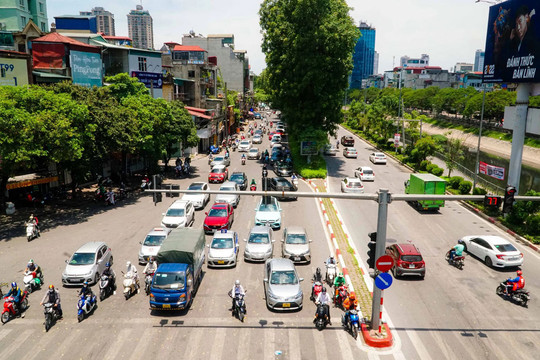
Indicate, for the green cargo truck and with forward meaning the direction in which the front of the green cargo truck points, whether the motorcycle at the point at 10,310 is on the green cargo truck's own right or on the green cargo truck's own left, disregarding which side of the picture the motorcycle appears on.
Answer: on the green cargo truck's own left

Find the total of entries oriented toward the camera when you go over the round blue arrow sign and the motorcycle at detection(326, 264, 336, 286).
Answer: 2

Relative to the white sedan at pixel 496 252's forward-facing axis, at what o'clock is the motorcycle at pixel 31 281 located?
The motorcycle is roughly at 9 o'clock from the white sedan.

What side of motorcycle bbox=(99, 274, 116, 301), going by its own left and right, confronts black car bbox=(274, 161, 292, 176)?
back

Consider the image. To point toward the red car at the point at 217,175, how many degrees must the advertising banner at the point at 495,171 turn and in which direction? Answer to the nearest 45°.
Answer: approximately 45° to its right

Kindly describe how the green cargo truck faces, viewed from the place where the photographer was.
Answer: facing away from the viewer and to the left of the viewer

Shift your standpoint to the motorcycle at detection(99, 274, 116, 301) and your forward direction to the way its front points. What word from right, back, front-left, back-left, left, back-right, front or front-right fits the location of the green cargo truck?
back-left

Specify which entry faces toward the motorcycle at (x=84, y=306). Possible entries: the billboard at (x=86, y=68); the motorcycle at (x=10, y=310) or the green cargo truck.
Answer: the billboard

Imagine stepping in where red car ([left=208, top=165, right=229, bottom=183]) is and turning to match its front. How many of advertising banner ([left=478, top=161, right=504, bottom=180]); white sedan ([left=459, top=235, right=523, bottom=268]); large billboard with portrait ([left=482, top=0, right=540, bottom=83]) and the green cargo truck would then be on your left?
4

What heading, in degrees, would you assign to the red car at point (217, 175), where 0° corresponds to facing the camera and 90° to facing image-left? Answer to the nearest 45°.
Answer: approximately 45°

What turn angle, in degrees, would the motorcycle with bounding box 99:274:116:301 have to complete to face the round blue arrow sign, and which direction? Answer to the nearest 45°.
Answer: approximately 90° to its left

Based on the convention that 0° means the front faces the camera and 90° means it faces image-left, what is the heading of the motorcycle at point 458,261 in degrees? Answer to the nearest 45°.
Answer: approximately 135°

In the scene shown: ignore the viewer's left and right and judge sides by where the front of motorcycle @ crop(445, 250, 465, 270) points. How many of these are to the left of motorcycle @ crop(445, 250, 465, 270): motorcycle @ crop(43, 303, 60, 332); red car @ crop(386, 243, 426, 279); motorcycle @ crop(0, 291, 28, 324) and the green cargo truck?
3

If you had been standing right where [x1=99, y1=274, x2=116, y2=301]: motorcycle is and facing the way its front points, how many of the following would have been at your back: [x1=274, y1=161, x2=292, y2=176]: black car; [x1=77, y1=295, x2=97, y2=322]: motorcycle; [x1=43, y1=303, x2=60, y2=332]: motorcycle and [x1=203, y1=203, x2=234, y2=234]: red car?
2

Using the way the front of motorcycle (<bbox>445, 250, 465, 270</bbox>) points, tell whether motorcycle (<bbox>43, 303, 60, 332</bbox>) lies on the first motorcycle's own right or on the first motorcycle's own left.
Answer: on the first motorcycle's own left
